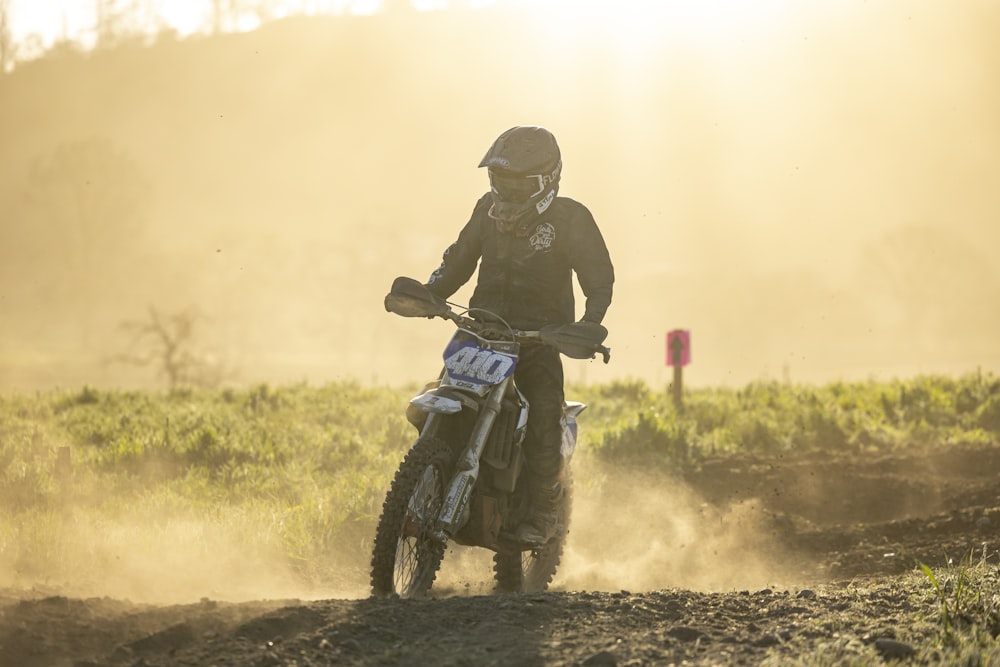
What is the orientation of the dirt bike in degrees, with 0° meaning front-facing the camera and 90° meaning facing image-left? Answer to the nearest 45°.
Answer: approximately 45°

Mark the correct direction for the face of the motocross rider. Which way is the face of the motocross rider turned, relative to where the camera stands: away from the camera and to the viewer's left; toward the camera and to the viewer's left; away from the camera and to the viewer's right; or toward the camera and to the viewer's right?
toward the camera and to the viewer's left

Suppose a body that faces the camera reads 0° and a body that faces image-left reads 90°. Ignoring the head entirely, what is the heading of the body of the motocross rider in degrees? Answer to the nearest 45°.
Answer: approximately 45°
